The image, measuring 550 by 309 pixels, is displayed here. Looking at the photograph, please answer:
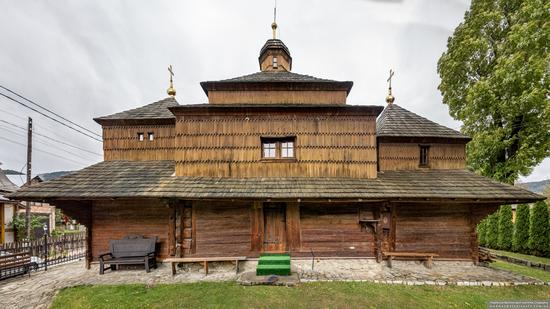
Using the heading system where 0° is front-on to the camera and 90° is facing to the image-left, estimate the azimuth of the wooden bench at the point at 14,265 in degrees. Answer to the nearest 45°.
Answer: approximately 315°
